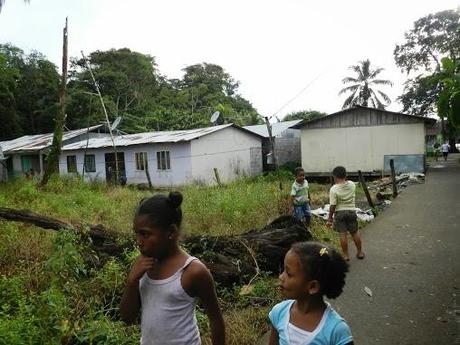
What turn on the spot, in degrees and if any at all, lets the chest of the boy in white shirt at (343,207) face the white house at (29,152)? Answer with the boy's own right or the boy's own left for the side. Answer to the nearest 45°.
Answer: approximately 45° to the boy's own left

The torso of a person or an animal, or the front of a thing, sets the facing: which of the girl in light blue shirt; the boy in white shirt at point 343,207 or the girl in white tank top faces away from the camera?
the boy in white shirt

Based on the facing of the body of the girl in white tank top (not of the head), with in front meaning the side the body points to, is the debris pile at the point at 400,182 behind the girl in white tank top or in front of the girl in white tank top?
behind

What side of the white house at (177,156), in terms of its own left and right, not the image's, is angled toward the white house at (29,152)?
right

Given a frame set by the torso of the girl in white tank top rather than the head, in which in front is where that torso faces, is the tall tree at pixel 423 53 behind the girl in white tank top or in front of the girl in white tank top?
behind

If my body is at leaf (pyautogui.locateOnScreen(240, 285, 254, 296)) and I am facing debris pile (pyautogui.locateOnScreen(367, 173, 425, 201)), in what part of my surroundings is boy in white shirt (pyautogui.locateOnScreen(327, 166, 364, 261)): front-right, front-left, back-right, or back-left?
front-right

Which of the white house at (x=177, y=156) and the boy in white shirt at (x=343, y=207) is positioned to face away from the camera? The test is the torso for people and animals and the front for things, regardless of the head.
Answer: the boy in white shirt

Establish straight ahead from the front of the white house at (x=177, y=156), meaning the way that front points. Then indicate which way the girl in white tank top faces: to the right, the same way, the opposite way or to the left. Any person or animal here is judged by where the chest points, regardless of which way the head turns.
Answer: the same way

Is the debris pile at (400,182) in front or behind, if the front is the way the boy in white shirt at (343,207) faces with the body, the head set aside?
in front

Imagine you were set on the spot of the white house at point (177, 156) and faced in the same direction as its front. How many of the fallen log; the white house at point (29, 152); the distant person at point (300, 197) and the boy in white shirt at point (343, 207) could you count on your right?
1

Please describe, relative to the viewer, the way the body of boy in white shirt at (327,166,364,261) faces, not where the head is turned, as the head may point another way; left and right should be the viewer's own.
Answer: facing away from the viewer

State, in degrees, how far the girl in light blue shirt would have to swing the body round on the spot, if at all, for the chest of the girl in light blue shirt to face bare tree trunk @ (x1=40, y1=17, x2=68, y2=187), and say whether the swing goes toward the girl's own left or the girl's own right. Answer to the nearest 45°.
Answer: approximately 90° to the girl's own right

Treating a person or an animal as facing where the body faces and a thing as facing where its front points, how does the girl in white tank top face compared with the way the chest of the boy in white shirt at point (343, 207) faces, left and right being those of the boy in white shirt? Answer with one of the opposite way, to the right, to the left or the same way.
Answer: the opposite way

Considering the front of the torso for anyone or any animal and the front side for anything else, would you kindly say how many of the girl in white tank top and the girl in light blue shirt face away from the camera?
0

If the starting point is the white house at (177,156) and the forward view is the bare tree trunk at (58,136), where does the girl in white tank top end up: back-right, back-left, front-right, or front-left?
front-left

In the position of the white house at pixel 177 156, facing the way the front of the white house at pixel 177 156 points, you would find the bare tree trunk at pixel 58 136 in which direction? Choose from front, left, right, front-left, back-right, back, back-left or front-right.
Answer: front

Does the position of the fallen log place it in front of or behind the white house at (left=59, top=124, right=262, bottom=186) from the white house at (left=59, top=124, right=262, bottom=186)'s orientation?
in front
